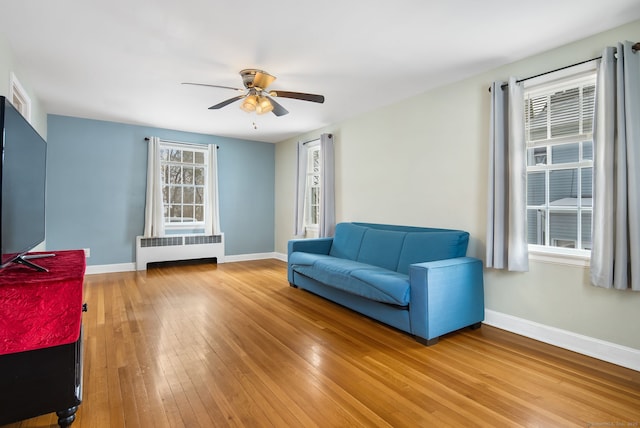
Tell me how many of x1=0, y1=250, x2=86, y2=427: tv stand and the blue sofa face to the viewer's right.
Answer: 1

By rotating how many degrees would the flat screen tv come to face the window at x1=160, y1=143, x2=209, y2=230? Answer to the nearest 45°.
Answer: approximately 45° to its left

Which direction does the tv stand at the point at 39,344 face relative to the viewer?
to the viewer's right

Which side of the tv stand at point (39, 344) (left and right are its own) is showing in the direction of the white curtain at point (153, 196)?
left

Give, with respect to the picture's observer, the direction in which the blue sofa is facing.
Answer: facing the viewer and to the left of the viewer

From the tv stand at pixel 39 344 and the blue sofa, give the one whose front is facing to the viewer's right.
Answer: the tv stand

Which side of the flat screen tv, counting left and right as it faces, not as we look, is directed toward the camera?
right

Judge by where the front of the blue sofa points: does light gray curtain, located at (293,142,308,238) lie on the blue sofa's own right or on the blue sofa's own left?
on the blue sofa's own right

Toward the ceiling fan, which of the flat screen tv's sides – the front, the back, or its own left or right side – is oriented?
front

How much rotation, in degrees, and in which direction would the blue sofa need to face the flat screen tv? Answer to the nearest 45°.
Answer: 0° — it already faces it

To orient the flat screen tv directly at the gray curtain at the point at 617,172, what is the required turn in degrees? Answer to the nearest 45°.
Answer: approximately 45° to its right
